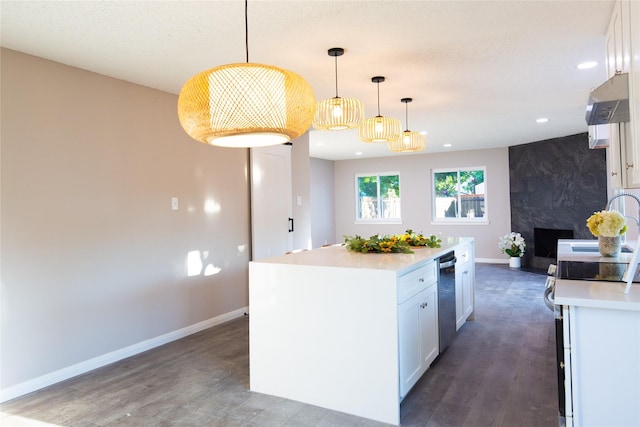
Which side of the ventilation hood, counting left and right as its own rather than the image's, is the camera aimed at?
left

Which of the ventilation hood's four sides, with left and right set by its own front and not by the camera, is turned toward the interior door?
front

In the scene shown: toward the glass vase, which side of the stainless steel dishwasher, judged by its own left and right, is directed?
front

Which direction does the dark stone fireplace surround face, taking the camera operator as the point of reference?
facing the viewer and to the left of the viewer

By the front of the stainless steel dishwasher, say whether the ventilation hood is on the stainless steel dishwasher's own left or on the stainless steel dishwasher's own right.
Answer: on the stainless steel dishwasher's own right

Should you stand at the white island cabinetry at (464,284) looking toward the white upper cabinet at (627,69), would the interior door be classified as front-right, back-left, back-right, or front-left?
back-right

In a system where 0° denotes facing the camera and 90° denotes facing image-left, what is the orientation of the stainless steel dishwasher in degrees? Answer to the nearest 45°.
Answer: approximately 270°

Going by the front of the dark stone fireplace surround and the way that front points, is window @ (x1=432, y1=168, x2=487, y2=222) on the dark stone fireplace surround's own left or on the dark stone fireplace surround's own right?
on the dark stone fireplace surround's own right

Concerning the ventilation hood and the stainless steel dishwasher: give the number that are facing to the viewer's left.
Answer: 1

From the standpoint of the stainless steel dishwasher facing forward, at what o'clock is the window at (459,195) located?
The window is roughly at 9 o'clock from the stainless steel dishwasher.

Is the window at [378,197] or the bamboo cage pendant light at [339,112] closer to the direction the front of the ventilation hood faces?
the bamboo cage pendant light

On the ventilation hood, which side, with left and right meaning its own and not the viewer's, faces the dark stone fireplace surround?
right

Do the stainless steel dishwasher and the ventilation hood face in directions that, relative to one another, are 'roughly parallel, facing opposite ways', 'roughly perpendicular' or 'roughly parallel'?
roughly parallel, facing opposite ways

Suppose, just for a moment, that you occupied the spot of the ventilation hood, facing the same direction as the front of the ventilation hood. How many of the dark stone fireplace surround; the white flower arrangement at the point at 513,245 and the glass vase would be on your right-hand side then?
3

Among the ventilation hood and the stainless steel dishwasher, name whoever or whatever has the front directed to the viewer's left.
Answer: the ventilation hood

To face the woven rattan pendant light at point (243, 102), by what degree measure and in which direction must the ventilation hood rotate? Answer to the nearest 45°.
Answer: approximately 45° to its left

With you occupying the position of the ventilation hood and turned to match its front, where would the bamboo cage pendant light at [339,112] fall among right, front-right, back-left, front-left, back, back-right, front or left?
front

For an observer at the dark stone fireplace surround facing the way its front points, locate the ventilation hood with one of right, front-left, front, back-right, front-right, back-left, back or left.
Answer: front-left
